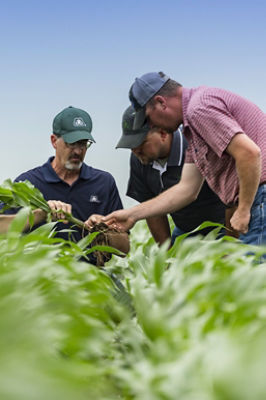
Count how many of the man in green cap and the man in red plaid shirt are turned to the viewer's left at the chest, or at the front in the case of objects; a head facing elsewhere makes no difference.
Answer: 1

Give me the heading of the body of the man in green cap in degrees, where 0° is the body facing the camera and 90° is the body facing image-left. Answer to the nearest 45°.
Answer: approximately 0°

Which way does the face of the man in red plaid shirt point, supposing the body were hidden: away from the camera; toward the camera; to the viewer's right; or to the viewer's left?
to the viewer's left

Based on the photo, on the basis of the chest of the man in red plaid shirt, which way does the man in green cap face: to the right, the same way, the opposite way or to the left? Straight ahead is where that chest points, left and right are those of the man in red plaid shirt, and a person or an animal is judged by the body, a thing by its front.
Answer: to the left

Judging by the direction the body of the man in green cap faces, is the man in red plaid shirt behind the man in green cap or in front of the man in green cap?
in front

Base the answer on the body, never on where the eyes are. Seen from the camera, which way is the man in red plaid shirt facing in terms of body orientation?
to the viewer's left

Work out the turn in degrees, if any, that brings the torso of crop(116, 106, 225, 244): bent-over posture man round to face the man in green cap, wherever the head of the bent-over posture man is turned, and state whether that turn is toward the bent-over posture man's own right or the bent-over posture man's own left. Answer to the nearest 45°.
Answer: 0° — they already face them

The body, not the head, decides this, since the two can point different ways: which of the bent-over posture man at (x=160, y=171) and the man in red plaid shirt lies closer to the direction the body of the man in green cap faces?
the man in red plaid shirt

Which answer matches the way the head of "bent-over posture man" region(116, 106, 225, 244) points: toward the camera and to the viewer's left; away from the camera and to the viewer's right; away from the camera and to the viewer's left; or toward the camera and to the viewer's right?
toward the camera and to the viewer's left

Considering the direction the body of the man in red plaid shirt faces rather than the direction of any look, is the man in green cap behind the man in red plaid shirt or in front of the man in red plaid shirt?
in front

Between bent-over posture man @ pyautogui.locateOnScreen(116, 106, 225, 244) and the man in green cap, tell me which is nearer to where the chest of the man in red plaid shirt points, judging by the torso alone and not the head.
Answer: the man in green cap
